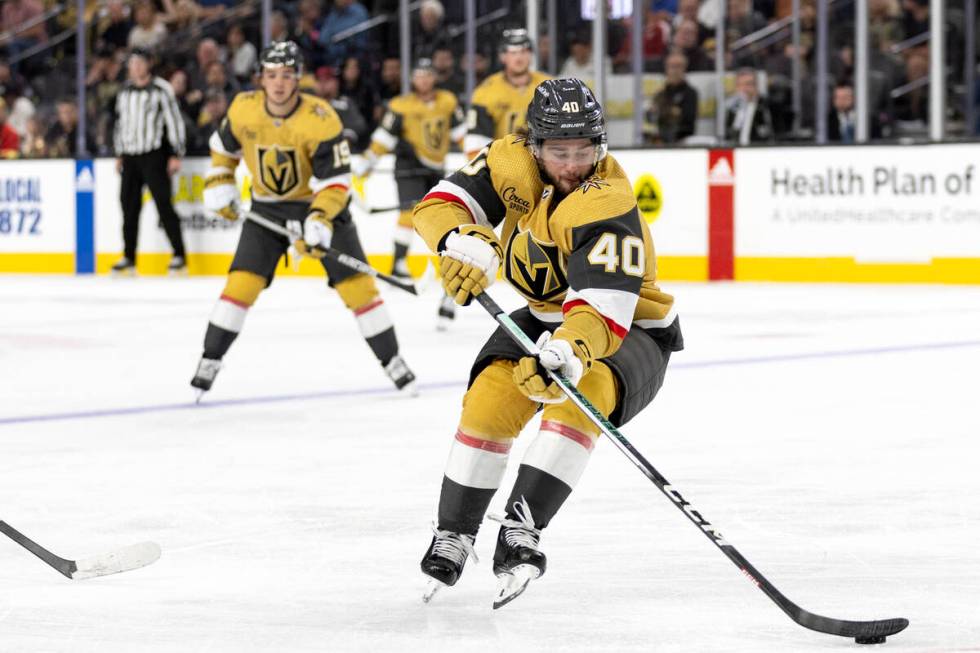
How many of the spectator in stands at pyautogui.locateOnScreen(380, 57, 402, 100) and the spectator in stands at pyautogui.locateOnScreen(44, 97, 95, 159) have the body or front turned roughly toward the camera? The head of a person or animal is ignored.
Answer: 2

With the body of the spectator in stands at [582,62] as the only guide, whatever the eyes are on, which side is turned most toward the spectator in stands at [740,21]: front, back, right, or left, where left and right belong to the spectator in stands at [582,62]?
left

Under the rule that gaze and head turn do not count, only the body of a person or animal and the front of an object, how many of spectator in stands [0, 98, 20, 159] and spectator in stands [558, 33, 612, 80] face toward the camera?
2

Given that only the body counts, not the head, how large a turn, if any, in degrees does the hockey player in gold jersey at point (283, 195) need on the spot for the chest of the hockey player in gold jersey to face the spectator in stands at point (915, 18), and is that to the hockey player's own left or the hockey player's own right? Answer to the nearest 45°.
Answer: approximately 135° to the hockey player's own left

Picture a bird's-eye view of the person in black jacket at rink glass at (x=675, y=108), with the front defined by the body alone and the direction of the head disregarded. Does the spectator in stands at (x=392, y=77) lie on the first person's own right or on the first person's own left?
on the first person's own right
